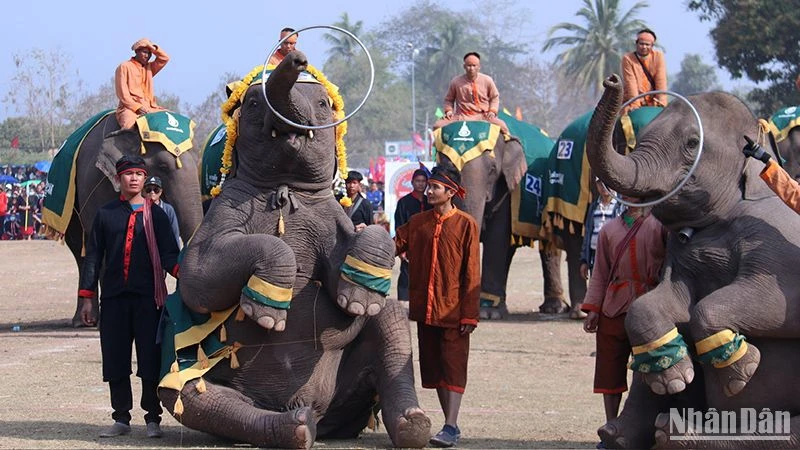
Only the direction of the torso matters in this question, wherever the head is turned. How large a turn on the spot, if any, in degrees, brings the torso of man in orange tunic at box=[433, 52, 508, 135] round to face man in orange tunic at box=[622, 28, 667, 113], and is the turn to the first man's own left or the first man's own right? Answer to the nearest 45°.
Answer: approximately 45° to the first man's own left

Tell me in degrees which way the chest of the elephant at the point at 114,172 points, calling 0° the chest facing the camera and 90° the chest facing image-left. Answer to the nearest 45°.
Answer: approximately 315°

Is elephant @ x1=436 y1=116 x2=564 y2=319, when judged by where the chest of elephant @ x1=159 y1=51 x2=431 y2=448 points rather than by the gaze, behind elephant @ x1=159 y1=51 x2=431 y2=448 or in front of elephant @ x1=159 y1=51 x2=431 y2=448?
behind

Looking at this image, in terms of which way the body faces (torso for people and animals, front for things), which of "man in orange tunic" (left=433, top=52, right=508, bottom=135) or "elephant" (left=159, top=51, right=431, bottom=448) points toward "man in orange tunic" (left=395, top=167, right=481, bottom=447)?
"man in orange tunic" (left=433, top=52, right=508, bottom=135)

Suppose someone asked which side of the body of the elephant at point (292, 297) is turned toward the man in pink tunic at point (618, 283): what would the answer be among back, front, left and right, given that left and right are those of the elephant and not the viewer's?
left

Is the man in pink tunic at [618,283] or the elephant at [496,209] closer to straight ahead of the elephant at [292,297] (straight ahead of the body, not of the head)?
the man in pink tunic

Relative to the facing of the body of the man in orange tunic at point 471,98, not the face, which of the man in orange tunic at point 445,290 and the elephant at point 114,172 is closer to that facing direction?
the man in orange tunic
